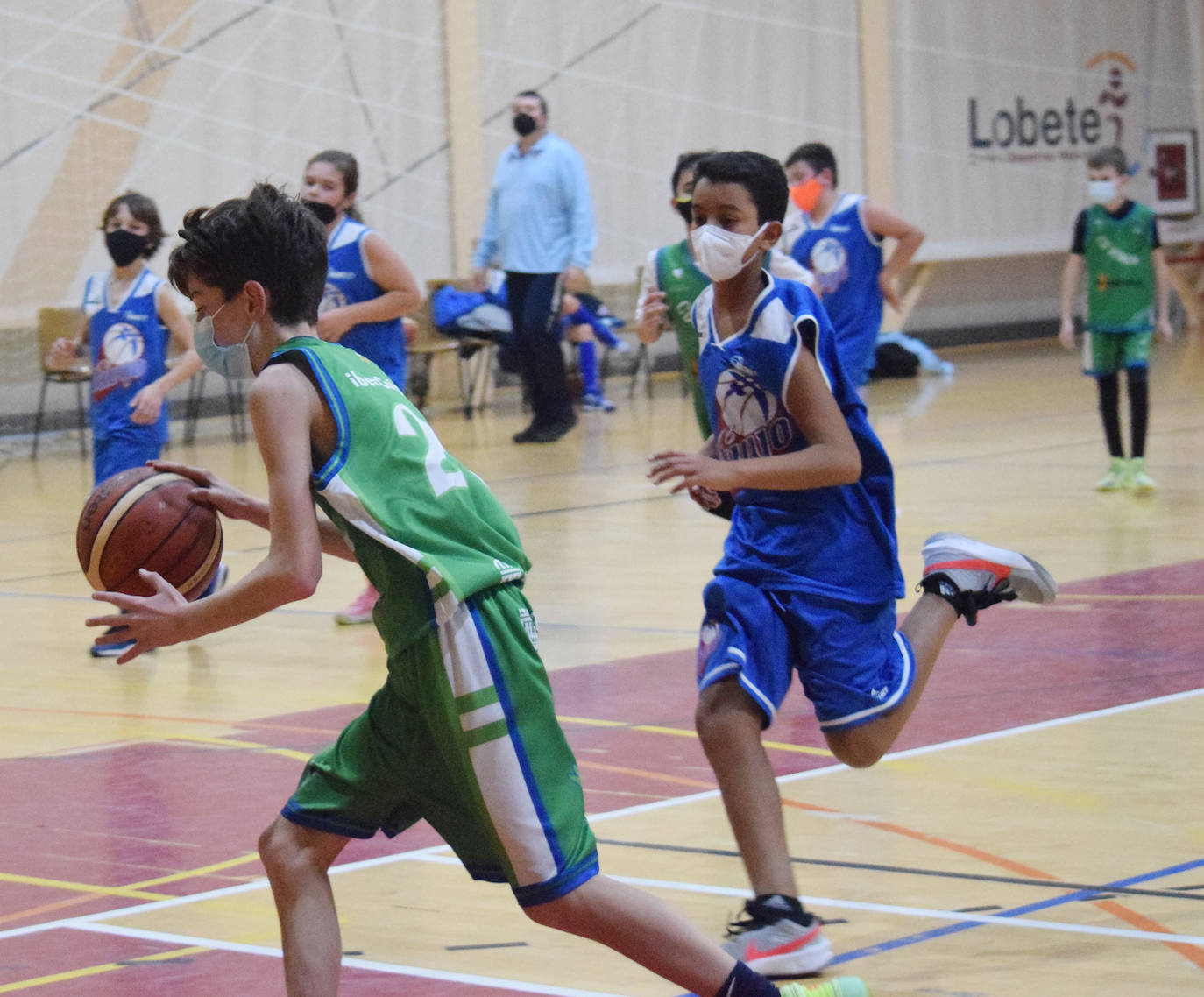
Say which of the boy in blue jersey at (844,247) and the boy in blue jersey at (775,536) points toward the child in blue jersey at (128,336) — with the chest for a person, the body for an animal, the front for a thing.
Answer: the boy in blue jersey at (844,247)

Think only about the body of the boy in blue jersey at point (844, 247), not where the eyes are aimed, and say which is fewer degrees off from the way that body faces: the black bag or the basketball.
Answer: the basketball

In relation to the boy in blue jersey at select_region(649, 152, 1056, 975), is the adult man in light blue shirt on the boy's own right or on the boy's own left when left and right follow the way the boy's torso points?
on the boy's own right

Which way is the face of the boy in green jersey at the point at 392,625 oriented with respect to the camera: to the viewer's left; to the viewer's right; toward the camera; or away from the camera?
to the viewer's left

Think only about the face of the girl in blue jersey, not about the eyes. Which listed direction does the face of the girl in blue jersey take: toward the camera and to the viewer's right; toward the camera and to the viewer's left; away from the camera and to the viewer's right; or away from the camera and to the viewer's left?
toward the camera and to the viewer's left

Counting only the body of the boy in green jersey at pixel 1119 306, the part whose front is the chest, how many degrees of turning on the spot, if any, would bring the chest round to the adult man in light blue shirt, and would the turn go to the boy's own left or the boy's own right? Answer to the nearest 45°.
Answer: approximately 135° to the boy's own right

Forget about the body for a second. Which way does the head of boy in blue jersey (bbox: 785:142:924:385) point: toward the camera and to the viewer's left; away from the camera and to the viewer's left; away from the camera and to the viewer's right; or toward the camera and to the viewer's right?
toward the camera and to the viewer's left

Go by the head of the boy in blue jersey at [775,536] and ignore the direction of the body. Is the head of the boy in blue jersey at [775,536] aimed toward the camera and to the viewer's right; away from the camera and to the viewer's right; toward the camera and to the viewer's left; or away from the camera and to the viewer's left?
toward the camera and to the viewer's left
